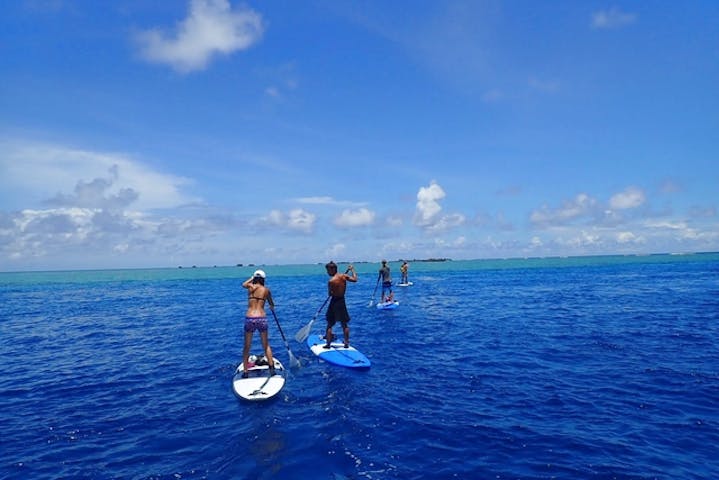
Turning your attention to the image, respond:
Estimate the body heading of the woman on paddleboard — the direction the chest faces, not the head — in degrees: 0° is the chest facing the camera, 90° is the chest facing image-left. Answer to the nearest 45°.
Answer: approximately 180°
